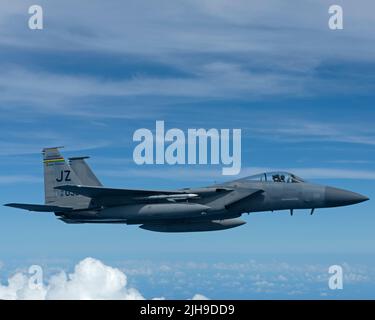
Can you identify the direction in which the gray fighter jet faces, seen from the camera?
facing to the right of the viewer
